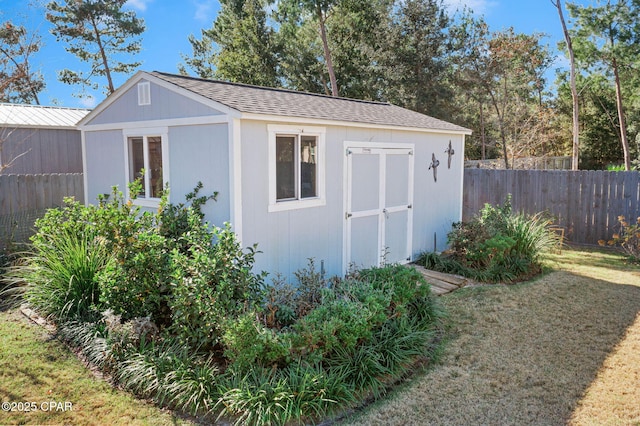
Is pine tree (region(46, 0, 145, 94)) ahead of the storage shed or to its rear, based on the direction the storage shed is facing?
to the rear

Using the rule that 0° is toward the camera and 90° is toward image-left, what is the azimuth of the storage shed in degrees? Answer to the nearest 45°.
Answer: approximately 315°

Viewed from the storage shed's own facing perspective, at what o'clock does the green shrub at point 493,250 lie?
The green shrub is roughly at 10 o'clock from the storage shed.

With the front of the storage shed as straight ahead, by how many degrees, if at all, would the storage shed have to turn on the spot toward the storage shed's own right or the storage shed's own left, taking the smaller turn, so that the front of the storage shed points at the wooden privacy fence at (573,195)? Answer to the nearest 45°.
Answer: approximately 90° to the storage shed's own left

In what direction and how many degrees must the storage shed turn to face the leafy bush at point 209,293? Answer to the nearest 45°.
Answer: approximately 45° to its right

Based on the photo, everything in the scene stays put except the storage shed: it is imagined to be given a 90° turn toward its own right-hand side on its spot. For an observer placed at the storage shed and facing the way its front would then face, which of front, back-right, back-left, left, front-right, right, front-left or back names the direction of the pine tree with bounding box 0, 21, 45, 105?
right

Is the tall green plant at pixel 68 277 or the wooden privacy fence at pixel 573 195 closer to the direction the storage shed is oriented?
the wooden privacy fence

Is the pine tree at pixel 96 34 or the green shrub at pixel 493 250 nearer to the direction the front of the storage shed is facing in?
the green shrub

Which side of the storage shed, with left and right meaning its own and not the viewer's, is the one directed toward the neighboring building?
back

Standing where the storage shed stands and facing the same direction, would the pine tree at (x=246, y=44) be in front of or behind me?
behind
